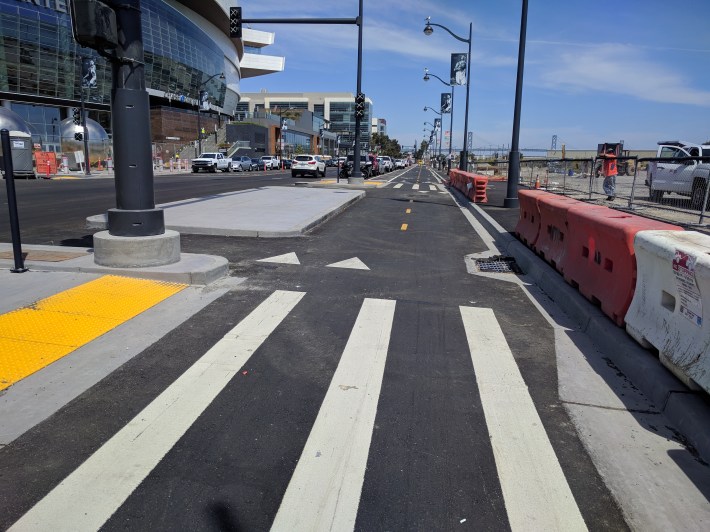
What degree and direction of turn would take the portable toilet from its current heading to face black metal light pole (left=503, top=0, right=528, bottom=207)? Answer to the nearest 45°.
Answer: approximately 45° to its left

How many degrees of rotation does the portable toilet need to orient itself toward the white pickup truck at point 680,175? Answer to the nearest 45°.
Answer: approximately 45° to its left

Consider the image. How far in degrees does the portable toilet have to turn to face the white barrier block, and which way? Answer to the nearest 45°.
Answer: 0° — it already faces it

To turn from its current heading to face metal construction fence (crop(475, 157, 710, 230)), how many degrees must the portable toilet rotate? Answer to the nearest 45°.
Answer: approximately 45° to its left

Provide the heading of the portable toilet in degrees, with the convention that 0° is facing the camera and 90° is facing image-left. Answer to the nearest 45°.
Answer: approximately 0°

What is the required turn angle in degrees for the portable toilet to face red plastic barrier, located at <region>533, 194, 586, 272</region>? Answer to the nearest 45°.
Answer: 0° — it already faces it

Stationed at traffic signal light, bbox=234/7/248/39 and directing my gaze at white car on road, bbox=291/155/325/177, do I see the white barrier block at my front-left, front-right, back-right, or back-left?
back-right

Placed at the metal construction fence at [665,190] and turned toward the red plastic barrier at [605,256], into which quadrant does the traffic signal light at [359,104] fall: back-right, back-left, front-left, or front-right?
back-right

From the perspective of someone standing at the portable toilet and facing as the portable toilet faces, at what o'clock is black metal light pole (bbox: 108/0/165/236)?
The black metal light pole is roughly at 12 o'clock from the portable toilet.
